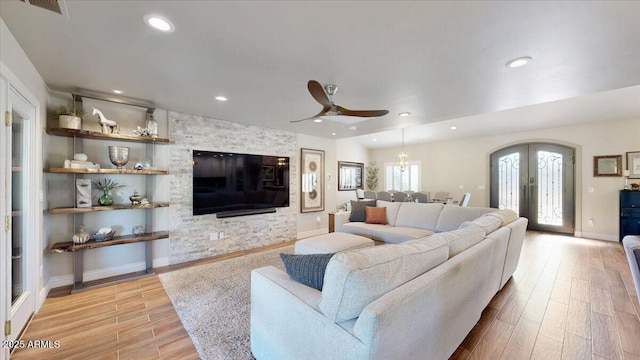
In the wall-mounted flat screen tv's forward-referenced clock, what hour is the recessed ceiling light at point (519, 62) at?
The recessed ceiling light is roughly at 12 o'clock from the wall-mounted flat screen tv.

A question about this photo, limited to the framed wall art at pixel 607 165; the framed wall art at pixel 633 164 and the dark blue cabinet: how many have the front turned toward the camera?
3

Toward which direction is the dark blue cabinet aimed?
toward the camera

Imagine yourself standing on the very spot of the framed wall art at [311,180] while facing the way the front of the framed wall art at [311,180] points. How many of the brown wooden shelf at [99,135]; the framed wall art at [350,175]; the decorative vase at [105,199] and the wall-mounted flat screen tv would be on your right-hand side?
3

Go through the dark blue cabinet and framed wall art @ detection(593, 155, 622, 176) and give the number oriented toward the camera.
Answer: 2

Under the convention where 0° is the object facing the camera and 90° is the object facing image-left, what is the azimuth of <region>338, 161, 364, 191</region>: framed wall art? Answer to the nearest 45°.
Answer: approximately 315°

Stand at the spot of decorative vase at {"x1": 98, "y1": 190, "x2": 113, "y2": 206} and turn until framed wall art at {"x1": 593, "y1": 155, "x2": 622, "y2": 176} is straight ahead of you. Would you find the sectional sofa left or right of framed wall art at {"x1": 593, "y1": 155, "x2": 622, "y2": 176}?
right

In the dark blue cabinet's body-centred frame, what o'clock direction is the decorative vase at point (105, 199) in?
The decorative vase is roughly at 1 o'clock from the dark blue cabinet.

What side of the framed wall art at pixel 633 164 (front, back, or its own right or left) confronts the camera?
front

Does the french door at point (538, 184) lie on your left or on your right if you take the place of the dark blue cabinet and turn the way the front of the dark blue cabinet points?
on your right

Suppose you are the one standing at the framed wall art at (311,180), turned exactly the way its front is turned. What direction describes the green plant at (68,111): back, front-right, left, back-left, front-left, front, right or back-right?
right

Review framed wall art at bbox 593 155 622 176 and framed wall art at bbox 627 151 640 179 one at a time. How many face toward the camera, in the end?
2

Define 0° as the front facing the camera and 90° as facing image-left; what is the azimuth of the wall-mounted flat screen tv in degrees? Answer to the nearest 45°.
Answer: approximately 315°

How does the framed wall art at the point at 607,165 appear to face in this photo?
toward the camera
